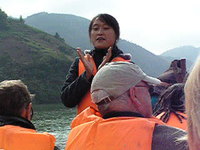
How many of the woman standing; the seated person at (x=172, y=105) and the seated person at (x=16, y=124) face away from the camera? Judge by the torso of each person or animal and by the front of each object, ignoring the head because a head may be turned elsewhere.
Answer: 2

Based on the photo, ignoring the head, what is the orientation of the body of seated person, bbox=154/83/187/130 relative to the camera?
away from the camera

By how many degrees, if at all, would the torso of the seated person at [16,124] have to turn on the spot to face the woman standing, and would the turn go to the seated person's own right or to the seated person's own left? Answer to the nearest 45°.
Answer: approximately 90° to the seated person's own right

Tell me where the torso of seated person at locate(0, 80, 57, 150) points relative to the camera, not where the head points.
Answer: away from the camera

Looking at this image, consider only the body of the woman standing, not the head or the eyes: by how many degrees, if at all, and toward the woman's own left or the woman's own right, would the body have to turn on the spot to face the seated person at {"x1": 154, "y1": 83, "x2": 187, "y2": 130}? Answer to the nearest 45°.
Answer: approximately 90° to the woman's own left

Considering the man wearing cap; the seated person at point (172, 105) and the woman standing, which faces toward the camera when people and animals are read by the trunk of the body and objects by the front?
the woman standing

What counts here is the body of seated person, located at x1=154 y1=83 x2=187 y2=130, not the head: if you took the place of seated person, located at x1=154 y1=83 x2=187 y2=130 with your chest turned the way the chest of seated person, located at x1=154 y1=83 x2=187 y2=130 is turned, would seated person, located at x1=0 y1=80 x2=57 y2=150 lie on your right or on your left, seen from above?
on your left

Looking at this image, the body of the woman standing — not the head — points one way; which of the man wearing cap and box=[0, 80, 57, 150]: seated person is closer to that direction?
the man wearing cap

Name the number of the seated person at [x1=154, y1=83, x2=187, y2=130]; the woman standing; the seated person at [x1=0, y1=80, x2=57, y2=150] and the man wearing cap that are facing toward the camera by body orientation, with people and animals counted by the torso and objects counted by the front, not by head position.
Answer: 1

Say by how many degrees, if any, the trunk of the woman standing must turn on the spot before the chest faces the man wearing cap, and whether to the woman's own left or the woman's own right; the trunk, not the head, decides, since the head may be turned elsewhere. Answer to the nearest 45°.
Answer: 0° — they already face them

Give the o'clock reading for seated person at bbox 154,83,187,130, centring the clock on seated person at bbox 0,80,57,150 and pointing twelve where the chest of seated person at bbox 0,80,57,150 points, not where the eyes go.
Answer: seated person at bbox 154,83,187,130 is roughly at 3 o'clock from seated person at bbox 0,80,57,150.
